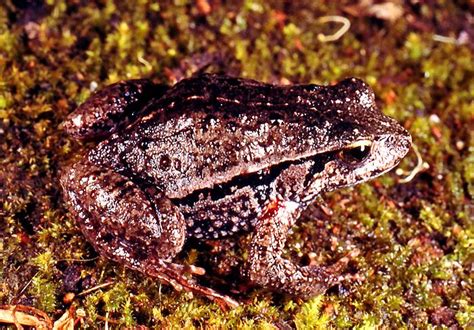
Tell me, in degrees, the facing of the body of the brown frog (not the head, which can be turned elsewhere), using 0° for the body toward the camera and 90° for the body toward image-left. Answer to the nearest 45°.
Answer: approximately 270°

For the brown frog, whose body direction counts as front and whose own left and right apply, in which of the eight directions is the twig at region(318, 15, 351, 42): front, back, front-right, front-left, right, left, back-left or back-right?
front-left

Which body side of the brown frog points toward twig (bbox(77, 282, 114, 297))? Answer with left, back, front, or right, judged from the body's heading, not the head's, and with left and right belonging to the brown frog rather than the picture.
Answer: back

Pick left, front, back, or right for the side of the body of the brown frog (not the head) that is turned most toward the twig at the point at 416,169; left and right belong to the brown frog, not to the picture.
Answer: front
